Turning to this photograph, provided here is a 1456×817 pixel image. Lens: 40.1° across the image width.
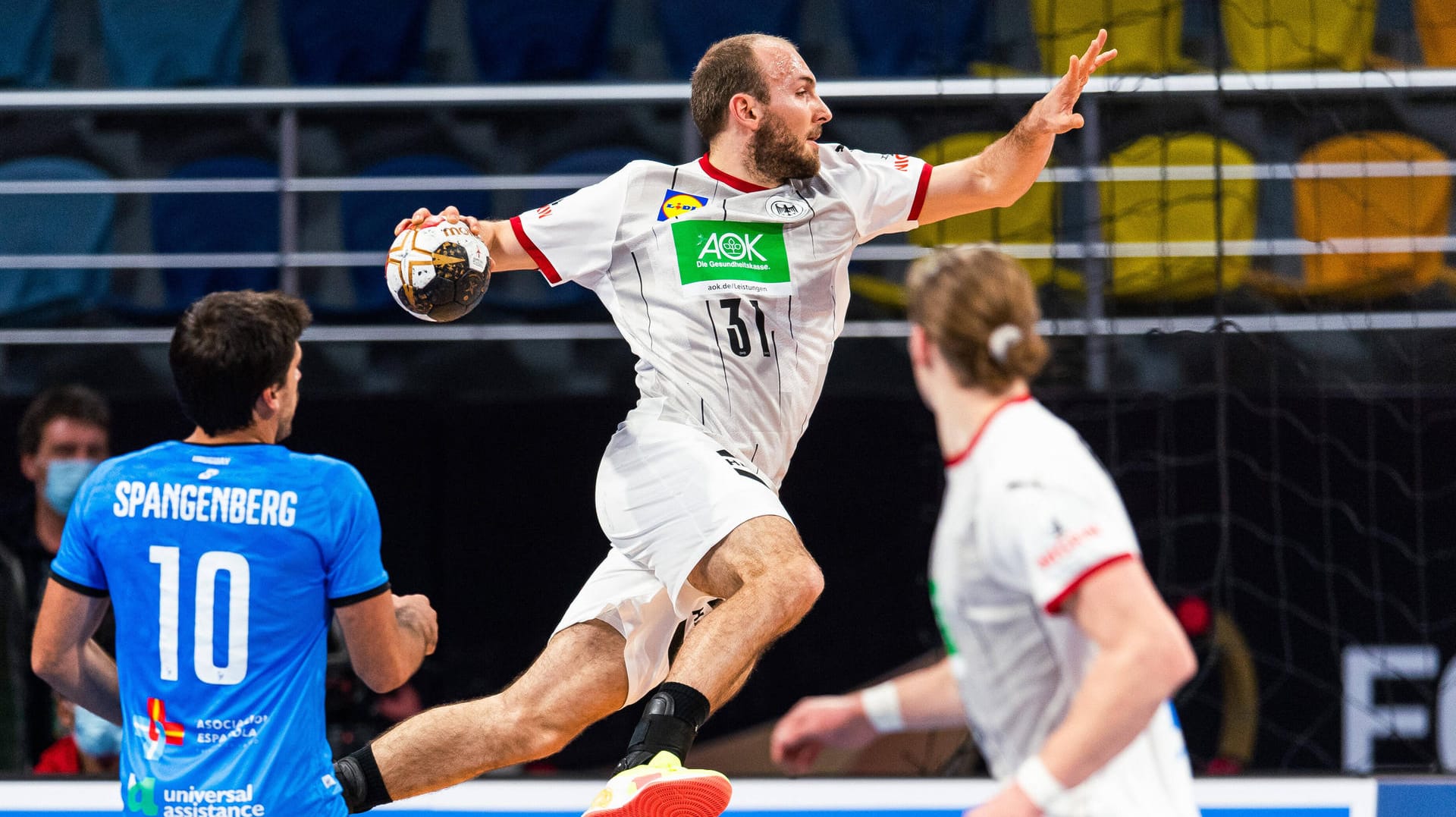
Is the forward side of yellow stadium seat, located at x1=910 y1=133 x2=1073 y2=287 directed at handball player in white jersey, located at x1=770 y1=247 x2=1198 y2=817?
yes

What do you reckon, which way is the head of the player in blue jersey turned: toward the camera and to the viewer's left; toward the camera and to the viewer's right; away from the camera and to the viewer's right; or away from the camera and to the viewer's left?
away from the camera and to the viewer's right

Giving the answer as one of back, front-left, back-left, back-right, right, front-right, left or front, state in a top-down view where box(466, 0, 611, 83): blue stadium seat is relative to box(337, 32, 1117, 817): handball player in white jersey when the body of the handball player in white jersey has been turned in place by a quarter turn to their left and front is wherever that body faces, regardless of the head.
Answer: front-left

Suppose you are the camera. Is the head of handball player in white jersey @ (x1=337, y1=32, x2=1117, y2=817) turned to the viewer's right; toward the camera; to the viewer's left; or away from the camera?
to the viewer's right

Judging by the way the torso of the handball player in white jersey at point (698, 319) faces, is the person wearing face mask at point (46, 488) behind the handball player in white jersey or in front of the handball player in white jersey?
behind

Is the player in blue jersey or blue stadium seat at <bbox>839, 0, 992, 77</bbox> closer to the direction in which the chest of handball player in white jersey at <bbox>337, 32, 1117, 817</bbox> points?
the player in blue jersey

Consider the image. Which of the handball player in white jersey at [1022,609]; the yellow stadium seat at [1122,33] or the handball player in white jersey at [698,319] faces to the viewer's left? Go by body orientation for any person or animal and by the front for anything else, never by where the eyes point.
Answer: the handball player in white jersey at [1022,609]

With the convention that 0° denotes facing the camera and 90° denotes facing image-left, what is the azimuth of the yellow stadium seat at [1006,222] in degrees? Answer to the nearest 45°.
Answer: approximately 0°

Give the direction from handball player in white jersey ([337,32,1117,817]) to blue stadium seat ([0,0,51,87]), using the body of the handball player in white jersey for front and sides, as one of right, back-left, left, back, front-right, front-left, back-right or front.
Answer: back
